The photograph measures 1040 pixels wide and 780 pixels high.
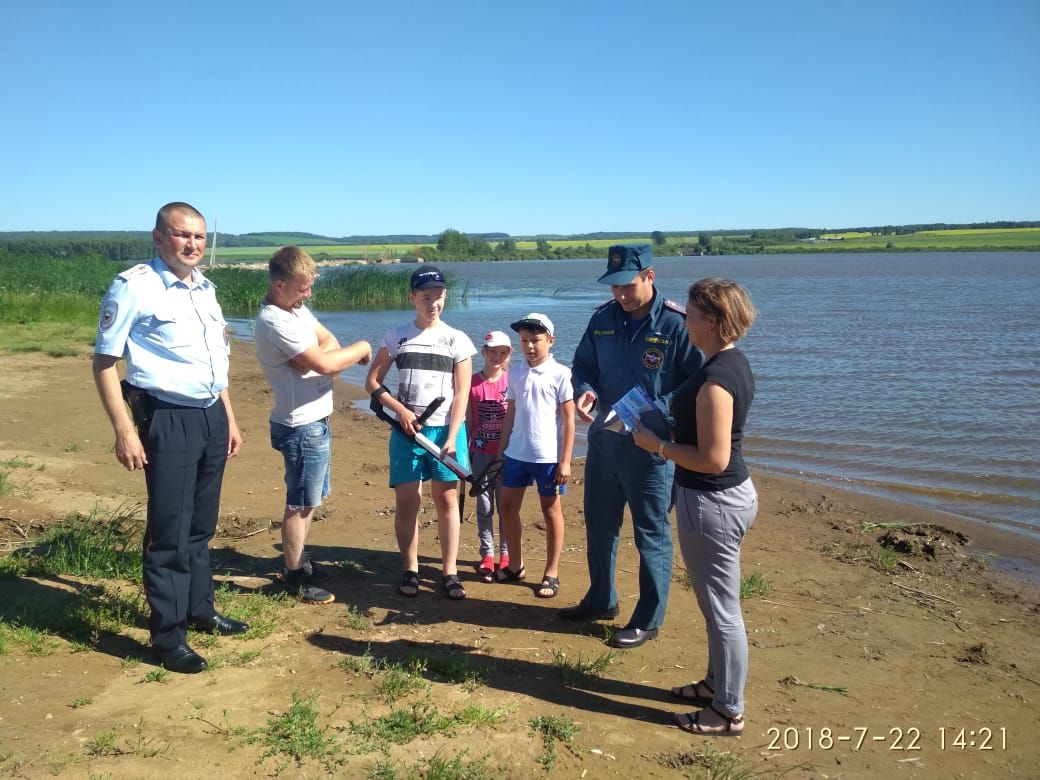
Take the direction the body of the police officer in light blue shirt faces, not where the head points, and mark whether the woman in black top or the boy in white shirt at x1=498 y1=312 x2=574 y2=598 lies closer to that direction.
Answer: the woman in black top

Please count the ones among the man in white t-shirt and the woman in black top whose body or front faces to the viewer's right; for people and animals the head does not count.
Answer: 1

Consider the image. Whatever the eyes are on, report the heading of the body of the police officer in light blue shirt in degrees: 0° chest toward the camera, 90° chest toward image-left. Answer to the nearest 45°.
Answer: approximately 315°

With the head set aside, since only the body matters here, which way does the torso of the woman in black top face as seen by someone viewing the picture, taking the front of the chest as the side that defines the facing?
to the viewer's left

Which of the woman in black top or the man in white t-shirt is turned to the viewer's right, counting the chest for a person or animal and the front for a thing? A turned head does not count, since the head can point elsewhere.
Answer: the man in white t-shirt

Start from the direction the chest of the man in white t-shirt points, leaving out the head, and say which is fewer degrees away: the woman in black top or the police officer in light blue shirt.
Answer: the woman in black top

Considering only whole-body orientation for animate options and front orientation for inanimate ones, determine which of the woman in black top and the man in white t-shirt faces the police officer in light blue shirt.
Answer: the woman in black top

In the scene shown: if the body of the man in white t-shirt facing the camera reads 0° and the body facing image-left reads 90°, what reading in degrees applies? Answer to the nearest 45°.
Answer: approximately 270°
